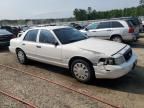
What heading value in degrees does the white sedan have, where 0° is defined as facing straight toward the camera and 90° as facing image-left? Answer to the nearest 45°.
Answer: approximately 315°

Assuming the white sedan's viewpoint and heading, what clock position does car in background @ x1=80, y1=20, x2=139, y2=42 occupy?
The car in background is roughly at 8 o'clock from the white sedan.
